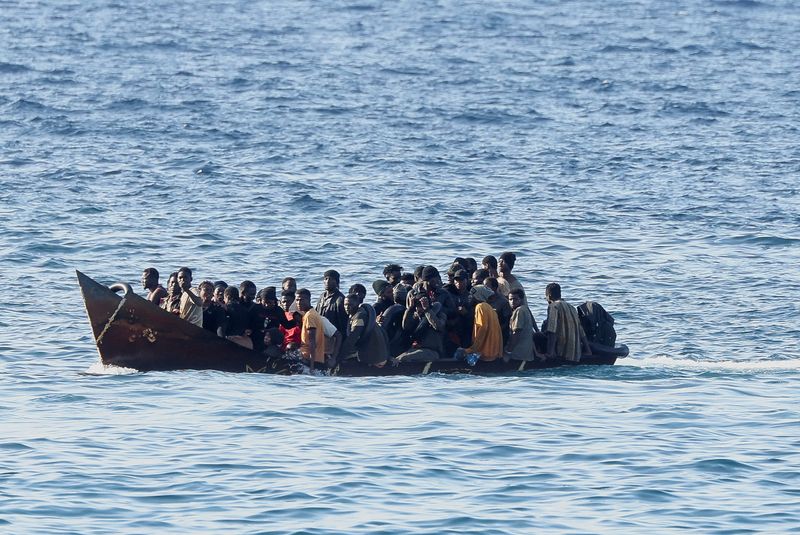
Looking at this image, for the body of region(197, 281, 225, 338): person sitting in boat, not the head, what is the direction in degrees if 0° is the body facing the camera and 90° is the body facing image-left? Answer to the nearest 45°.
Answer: approximately 45°

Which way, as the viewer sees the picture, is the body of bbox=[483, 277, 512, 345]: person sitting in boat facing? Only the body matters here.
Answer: to the viewer's left

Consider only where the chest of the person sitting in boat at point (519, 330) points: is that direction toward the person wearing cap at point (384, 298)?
yes

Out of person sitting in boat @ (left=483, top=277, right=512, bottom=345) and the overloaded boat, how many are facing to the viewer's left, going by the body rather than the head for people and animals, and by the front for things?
2

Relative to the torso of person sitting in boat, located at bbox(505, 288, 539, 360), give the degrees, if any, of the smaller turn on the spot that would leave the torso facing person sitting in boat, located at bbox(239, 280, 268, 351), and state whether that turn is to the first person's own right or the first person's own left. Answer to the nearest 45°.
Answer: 0° — they already face them

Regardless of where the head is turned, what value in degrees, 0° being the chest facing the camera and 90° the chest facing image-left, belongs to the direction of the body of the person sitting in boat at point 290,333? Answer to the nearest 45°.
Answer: approximately 45°

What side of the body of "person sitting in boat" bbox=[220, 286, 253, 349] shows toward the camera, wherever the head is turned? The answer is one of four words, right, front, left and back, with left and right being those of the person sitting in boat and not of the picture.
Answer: left

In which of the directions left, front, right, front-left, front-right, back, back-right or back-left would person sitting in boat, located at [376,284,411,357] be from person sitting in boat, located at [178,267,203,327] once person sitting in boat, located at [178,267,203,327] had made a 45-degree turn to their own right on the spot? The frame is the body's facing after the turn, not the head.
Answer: back

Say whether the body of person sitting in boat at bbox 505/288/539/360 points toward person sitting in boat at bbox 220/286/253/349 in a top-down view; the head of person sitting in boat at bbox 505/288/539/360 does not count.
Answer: yes
